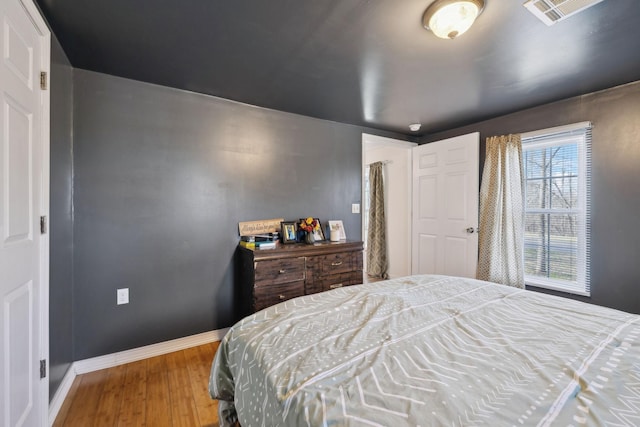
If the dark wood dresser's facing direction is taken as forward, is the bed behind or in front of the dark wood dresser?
in front

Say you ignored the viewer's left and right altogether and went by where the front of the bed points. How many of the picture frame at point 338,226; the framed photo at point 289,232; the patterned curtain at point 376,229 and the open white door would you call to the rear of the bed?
0

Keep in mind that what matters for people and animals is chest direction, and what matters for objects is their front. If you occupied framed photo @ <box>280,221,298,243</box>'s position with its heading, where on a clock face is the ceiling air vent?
The ceiling air vent is roughly at 12 o'clock from the framed photo.

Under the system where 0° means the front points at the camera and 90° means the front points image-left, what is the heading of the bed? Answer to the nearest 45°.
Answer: approximately 135°

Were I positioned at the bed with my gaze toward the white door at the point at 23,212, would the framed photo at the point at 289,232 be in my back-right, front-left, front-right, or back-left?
front-right

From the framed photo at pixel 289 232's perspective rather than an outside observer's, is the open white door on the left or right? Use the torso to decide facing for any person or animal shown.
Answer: on its left

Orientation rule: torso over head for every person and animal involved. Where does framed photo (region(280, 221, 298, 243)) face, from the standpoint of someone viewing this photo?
facing the viewer and to the right of the viewer

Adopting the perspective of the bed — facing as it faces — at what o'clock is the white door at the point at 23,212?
The white door is roughly at 10 o'clock from the bed.

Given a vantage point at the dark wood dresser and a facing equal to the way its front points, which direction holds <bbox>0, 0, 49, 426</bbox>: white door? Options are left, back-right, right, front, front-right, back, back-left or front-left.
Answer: right

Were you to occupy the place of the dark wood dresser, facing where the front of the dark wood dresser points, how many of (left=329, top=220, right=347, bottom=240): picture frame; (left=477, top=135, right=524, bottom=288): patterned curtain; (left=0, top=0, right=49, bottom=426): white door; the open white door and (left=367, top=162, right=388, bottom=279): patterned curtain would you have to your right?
1

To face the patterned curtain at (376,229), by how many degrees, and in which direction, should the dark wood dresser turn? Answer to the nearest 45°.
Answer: approximately 90° to its left

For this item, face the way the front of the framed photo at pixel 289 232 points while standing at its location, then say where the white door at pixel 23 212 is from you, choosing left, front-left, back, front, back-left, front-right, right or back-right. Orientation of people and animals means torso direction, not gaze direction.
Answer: right

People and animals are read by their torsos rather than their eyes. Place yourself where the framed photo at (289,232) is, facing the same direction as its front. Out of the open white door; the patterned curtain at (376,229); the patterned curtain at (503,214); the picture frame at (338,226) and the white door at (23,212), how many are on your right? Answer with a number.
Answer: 1

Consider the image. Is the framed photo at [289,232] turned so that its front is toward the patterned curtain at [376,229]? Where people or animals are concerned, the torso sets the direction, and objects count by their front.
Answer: no

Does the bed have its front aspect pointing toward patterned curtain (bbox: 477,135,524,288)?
no
